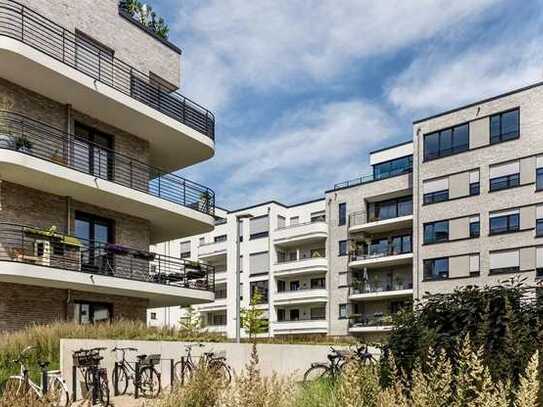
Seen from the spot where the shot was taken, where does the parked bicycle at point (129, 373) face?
facing away from the viewer and to the left of the viewer

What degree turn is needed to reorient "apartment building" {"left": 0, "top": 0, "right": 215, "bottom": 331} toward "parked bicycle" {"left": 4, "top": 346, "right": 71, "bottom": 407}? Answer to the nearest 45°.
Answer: approximately 45° to its right

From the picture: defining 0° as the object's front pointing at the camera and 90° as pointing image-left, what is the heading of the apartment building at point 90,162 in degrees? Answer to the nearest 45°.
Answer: approximately 315°

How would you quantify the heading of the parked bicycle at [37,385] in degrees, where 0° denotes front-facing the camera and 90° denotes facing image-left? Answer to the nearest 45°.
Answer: approximately 135°

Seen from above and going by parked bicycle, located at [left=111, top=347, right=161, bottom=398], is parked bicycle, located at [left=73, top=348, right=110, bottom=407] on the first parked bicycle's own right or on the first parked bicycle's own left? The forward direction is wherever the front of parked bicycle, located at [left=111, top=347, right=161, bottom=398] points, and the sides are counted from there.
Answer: on the first parked bicycle's own left

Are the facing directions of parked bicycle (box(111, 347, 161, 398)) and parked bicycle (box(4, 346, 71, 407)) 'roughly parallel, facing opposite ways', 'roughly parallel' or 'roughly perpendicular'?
roughly parallel

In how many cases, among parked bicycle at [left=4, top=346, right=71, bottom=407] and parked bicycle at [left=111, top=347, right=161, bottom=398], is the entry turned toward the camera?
0

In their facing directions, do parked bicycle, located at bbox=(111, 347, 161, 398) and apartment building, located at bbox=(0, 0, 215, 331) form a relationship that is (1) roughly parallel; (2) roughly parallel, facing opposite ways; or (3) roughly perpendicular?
roughly parallel, facing opposite ways

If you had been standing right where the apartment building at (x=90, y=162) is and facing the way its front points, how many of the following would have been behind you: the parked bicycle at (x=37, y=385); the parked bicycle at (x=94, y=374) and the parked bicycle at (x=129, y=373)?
0

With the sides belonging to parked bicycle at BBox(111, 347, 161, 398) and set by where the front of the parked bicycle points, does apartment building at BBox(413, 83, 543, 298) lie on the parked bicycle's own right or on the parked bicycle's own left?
on the parked bicycle's own right

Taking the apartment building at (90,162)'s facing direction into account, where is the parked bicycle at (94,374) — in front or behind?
in front

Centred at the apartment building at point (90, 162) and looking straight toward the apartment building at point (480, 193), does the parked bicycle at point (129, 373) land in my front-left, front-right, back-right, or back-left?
back-right
